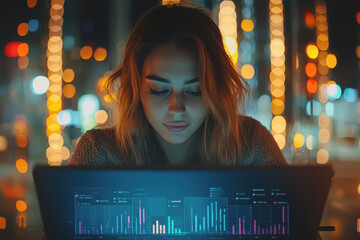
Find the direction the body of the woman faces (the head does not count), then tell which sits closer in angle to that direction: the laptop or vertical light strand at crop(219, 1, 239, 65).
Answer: the laptop

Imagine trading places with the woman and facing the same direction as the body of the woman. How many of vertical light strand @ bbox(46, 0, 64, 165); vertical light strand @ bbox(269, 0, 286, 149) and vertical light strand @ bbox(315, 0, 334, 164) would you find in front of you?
0

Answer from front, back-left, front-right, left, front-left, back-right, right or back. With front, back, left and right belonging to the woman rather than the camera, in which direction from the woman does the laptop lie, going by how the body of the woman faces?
front

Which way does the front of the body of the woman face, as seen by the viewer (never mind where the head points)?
toward the camera

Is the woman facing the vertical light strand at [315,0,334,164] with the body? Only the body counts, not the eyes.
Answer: no

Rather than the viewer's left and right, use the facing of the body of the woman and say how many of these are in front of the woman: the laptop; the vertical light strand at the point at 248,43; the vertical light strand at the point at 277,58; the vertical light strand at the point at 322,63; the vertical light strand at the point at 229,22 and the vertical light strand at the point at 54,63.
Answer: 1

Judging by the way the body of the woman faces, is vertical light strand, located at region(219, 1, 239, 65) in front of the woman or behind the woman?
behind

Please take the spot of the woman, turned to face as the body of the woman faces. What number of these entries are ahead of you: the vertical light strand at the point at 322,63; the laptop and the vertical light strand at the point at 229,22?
1

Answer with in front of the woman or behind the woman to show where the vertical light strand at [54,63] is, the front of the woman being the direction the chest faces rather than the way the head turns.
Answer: behind

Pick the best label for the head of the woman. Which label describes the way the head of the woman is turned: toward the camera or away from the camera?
toward the camera

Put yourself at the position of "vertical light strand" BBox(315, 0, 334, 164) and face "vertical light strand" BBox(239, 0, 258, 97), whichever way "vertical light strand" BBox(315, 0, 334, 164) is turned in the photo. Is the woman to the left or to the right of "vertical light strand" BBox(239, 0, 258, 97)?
left

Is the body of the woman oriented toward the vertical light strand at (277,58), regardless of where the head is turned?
no
